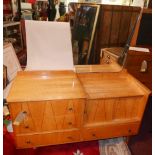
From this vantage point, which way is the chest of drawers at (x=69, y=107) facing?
toward the camera

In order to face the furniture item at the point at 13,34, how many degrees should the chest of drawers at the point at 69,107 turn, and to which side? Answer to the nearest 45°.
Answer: approximately 135° to its right

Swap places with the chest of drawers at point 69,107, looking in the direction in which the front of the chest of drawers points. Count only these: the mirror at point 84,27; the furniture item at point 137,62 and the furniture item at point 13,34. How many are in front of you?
0

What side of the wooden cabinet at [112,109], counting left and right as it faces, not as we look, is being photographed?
front

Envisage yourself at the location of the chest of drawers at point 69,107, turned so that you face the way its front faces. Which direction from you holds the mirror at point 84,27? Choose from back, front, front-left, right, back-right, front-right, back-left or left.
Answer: back
